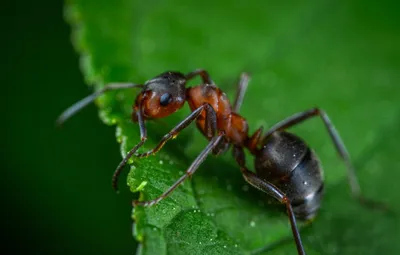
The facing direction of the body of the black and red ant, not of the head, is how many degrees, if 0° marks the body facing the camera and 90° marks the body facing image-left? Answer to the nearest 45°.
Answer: approximately 90°
